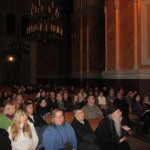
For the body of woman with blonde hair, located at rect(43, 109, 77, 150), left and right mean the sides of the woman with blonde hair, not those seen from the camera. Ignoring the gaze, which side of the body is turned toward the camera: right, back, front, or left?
front

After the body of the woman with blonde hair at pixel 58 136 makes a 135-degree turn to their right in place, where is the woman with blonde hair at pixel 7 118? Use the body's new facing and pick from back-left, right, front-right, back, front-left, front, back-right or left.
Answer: front

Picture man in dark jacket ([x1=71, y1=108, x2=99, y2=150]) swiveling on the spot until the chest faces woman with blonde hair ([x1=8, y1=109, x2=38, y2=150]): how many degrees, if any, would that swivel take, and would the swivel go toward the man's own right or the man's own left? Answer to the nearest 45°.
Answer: approximately 90° to the man's own right

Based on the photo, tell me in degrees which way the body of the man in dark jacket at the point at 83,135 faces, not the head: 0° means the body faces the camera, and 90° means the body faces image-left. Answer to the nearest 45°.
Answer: approximately 315°

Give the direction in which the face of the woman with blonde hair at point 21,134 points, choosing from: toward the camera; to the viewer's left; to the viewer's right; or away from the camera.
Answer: toward the camera

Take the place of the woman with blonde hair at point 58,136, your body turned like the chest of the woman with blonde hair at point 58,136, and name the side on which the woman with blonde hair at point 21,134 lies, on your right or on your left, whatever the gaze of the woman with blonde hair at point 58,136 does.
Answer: on your right

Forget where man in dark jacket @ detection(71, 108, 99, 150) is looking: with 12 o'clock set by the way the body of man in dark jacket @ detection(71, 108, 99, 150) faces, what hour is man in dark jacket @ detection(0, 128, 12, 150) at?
man in dark jacket @ detection(0, 128, 12, 150) is roughly at 3 o'clock from man in dark jacket @ detection(71, 108, 99, 150).

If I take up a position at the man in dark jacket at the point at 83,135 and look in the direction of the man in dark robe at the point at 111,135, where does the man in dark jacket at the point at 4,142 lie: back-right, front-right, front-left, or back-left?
back-right

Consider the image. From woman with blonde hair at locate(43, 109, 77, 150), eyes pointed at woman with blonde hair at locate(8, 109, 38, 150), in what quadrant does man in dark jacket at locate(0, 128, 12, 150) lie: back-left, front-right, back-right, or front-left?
front-left

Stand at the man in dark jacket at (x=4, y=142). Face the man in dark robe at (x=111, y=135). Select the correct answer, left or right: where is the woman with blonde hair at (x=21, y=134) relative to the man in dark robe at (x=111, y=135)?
left

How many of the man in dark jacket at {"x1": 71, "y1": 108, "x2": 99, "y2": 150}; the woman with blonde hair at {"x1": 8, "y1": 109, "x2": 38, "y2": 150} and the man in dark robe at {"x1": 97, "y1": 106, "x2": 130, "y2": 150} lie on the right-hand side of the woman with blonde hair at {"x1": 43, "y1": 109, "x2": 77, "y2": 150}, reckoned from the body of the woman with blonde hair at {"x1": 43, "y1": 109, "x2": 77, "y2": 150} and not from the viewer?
1

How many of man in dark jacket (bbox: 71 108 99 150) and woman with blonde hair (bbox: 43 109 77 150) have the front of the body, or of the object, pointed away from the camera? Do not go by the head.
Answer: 0

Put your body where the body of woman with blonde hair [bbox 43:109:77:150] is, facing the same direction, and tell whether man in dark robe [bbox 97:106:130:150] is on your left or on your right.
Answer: on your left
